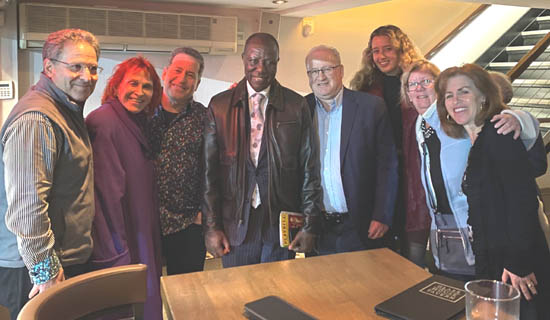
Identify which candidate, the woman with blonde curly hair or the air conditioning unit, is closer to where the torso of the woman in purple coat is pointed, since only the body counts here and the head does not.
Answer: the woman with blonde curly hair

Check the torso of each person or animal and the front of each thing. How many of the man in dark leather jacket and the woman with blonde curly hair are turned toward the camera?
2

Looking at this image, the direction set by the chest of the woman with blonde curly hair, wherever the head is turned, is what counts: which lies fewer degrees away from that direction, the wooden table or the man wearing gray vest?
the wooden table

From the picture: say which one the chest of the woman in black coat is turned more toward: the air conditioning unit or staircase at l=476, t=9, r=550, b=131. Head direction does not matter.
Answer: the air conditioning unit

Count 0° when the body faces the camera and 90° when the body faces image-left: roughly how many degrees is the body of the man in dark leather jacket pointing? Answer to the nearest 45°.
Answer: approximately 0°

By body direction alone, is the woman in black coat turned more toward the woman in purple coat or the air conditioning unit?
the woman in purple coat

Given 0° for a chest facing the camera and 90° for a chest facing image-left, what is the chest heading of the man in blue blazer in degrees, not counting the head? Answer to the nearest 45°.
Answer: approximately 45°

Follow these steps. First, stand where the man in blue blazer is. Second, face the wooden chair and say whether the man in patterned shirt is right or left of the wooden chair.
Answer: right

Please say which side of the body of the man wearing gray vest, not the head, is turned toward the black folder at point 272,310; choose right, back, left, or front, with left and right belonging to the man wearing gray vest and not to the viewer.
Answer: front

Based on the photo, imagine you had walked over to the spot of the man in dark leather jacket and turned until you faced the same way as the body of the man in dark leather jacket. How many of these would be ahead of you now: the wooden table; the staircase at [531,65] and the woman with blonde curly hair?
1
